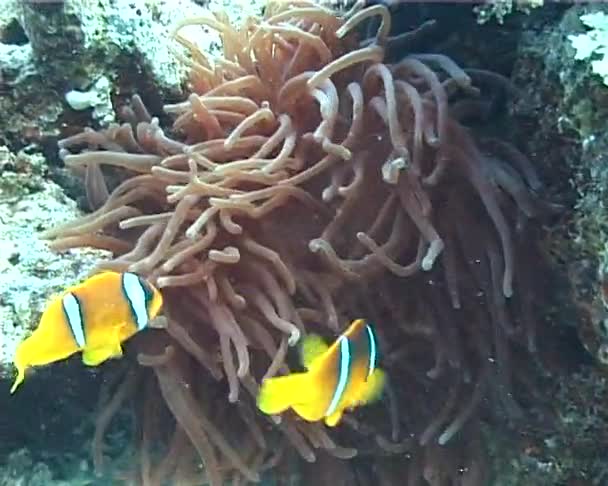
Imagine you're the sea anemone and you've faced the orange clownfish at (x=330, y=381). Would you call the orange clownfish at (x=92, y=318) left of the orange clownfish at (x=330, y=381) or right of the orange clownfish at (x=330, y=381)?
right

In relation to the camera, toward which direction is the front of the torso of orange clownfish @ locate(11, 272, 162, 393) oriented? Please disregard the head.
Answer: to the viewer's right

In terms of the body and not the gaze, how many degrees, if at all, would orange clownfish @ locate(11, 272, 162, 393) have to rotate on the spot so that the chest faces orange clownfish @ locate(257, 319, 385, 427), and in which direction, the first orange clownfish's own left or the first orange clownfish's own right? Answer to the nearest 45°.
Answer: approximately 45° to the first orange clownfish's own right

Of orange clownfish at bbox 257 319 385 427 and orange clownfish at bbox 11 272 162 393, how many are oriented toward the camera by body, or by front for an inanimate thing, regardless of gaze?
0

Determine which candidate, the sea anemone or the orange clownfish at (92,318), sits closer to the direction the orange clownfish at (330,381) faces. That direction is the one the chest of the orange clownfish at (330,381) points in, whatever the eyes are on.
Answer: the sea anemone

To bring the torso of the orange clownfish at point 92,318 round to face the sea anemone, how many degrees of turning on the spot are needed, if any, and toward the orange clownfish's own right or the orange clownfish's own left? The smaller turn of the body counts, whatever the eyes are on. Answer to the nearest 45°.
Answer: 0° — it already faces it

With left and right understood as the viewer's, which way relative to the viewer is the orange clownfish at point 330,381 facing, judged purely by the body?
facing away from the viewer and to the right of the viewer

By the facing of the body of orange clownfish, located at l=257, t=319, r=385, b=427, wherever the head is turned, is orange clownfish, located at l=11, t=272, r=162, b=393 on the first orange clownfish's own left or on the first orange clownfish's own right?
on the first orange clownfish's own left
